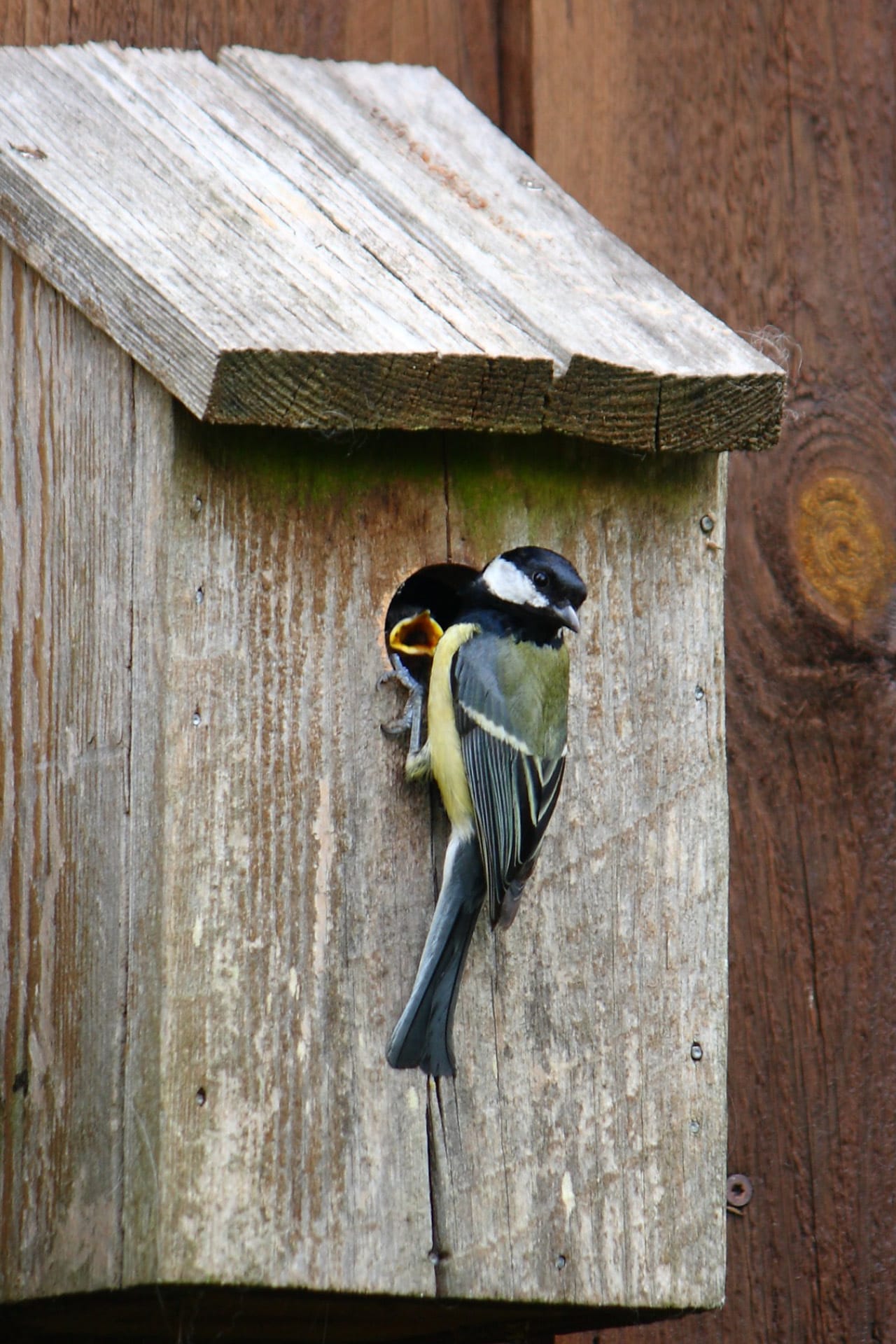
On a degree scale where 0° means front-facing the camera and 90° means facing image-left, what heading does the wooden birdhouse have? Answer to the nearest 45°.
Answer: approximately 315°

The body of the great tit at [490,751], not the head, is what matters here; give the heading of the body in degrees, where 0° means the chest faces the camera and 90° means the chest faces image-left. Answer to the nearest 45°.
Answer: approximately 135°
